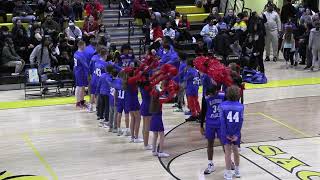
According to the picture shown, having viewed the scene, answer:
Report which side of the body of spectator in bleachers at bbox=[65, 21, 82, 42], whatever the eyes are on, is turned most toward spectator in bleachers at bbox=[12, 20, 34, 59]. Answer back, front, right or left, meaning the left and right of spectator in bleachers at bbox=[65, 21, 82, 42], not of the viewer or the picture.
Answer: right

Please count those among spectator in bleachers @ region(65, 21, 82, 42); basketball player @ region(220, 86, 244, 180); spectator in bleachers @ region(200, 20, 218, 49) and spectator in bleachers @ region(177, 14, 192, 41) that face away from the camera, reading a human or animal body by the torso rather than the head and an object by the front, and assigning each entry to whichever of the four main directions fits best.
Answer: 1

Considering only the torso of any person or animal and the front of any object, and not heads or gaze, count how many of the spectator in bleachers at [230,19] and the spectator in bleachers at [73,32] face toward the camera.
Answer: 2

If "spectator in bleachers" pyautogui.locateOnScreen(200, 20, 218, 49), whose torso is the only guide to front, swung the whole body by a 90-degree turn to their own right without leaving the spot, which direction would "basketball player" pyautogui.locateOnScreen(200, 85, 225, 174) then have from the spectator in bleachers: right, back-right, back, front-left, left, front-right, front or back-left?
back-left

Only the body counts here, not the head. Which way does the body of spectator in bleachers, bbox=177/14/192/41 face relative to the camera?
toward the camera

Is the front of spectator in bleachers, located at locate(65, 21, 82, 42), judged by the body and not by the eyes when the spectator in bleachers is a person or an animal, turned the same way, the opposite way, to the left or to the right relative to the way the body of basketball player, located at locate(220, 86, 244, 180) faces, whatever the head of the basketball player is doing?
the opposite way

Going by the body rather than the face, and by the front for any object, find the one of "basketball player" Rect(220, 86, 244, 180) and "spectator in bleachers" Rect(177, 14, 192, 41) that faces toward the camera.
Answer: the spectator in bleachers

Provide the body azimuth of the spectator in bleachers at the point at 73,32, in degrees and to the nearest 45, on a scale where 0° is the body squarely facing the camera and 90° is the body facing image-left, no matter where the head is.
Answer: approximately 0°

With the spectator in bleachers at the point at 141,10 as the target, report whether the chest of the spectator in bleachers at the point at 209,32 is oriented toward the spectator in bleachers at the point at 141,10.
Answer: no

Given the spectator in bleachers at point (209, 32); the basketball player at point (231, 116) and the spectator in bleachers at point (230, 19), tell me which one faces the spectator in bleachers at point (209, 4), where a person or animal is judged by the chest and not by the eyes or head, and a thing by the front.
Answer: the basketball player

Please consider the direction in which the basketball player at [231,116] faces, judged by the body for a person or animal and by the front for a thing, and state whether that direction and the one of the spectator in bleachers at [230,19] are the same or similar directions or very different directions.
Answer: very different directions

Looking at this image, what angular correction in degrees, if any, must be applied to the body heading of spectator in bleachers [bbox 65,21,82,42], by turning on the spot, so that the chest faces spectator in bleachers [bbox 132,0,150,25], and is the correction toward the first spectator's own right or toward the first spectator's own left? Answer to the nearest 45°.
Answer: approximately 135° to the first spectator's own left

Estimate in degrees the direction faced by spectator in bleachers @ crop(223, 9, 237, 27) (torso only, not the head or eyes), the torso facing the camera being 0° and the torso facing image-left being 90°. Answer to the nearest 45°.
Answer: approximately 0°

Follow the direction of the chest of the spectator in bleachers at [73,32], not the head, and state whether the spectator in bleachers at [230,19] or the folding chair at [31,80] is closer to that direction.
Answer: the folding chair
